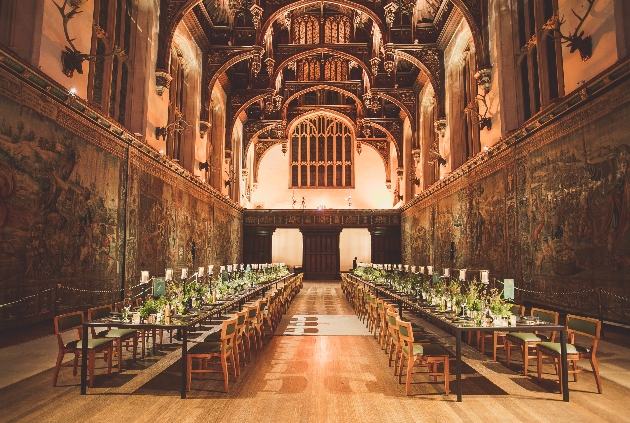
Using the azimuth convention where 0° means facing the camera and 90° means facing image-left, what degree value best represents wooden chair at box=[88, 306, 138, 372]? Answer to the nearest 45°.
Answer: approximately 315°

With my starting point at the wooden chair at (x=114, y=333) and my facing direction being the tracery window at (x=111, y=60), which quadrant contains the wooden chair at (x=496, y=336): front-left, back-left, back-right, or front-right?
back-right

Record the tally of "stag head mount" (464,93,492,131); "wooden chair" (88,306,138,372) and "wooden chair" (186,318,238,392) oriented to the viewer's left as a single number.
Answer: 2

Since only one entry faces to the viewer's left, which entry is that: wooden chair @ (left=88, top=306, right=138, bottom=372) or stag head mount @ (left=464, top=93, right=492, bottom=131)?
the stag head mount

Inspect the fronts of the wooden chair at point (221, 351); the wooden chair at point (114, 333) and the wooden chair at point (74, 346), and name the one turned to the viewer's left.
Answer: the wooden chair at point (221, 351)

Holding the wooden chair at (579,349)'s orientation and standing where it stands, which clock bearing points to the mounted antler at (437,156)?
The mounted antler is roughly at 4 o'clock from the wooden chair.

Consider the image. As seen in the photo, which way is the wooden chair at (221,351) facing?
to the viewer's left

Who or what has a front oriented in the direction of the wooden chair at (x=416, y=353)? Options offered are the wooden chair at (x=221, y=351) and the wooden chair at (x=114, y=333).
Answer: the wooden chair at (x=114, y=333)

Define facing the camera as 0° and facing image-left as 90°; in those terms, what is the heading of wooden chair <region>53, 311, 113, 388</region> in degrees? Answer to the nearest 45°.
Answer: approximately 315°

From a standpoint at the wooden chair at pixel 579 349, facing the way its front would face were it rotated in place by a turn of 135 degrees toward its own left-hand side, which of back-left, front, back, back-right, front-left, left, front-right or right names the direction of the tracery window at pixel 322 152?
back-left

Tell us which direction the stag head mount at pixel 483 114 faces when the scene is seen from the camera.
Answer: facing to the left of the viewer

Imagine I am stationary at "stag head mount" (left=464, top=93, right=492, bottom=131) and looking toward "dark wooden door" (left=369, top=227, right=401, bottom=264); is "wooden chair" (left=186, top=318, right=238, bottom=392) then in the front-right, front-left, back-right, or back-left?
back-left

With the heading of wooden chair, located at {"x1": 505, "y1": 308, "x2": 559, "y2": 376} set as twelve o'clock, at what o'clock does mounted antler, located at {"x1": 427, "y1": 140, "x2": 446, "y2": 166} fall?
The mounted antler is roughly at 4 o'clock from the wooden chair.

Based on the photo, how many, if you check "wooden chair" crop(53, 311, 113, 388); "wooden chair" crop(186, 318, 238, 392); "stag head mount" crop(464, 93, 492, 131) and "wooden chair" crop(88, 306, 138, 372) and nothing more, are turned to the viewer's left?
2
